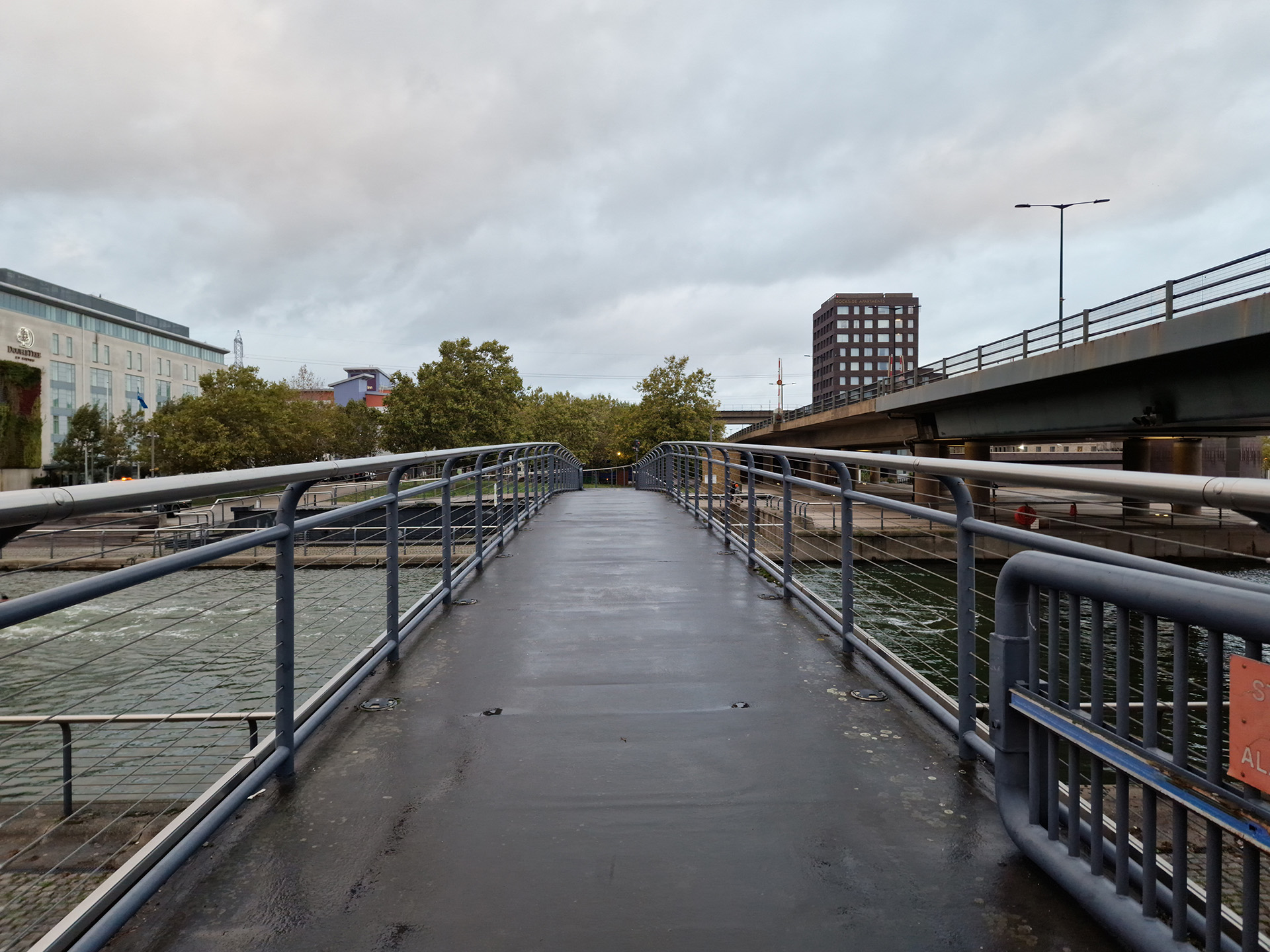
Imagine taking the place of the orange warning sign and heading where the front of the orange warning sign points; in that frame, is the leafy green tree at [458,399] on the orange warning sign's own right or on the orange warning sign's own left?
on the orange warning sign's own right

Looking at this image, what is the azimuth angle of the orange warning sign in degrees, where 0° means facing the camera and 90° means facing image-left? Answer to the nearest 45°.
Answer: approximately 45°

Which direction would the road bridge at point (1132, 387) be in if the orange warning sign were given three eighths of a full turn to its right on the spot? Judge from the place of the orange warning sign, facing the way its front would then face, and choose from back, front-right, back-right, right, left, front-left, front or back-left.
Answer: front
